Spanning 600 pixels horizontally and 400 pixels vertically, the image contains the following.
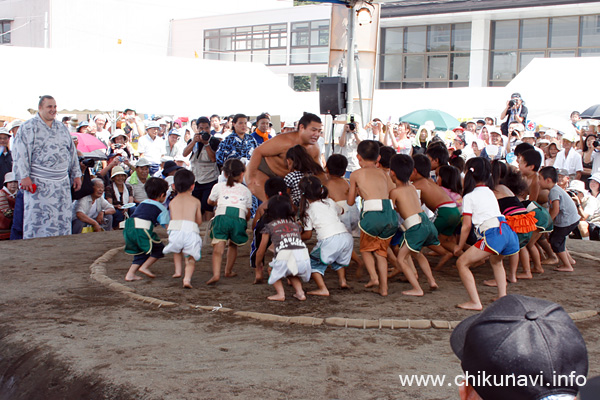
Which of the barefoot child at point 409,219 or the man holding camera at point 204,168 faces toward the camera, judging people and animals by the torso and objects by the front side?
the man holding camera

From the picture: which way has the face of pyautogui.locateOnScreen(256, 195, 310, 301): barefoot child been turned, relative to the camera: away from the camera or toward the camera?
away from the camera

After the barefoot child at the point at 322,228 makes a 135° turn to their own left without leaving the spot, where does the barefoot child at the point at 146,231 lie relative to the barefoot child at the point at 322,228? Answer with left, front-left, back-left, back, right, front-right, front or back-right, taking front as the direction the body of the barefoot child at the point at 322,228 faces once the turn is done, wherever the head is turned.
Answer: right

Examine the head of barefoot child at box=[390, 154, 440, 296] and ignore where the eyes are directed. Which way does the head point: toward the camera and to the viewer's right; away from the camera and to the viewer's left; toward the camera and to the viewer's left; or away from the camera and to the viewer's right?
away from the camera and to the viewer's left

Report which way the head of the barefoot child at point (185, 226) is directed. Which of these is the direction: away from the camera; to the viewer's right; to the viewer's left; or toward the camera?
away from the camera

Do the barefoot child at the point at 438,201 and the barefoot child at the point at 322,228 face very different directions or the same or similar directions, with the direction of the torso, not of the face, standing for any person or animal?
same or similar directions

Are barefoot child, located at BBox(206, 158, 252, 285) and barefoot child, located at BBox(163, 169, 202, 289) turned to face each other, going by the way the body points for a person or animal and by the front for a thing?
no

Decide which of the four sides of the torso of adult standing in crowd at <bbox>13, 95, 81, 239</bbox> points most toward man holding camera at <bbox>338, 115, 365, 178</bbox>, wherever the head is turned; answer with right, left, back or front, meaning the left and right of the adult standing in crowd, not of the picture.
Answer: left

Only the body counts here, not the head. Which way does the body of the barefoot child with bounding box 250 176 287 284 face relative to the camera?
away from the camera

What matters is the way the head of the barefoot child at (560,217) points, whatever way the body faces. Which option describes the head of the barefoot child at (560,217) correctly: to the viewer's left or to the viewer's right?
to the viewer's left

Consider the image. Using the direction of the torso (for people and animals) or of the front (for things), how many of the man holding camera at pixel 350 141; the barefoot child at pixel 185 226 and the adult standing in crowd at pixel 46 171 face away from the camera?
1

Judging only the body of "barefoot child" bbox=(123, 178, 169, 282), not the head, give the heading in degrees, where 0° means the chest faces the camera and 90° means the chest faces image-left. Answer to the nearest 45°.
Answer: approximately 225°

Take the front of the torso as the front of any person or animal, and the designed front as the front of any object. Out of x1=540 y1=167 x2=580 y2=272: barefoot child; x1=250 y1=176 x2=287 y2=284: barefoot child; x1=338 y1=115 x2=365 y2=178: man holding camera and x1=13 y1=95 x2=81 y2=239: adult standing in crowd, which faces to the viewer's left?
x1=540 y1=167 x2=580 y2=272: barefoot child

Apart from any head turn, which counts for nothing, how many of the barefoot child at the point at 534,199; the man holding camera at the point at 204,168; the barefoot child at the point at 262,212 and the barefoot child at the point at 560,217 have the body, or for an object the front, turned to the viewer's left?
2

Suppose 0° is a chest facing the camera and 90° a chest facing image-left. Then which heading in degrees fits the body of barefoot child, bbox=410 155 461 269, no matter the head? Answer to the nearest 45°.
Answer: approximately 135°

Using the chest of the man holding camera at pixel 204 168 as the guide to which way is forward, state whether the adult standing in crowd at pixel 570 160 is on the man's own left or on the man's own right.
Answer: on the man's own left

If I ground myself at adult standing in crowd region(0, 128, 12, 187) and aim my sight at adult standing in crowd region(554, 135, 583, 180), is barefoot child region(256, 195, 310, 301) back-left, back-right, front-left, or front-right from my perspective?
front-right

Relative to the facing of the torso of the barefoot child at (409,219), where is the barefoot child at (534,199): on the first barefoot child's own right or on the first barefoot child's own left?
on the first barefoot child's own right

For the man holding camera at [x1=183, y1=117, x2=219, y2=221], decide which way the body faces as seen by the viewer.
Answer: toward the camera
